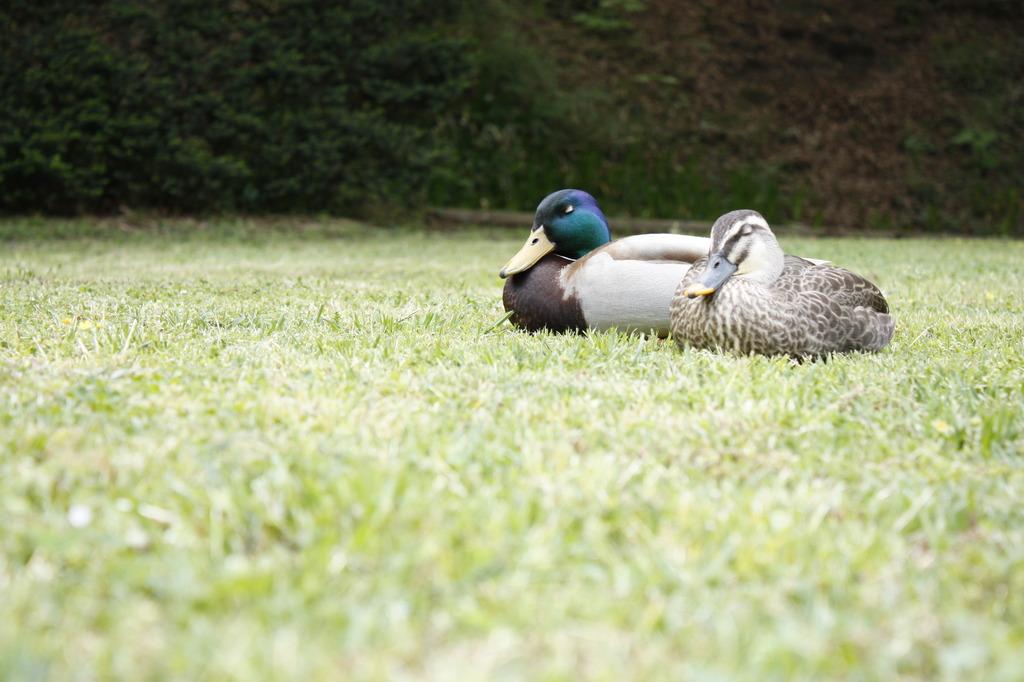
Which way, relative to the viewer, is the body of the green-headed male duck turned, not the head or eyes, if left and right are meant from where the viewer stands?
facing to the left of the viewer

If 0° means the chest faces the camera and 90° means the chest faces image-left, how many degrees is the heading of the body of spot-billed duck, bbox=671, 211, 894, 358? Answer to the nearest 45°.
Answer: approximately 45°
